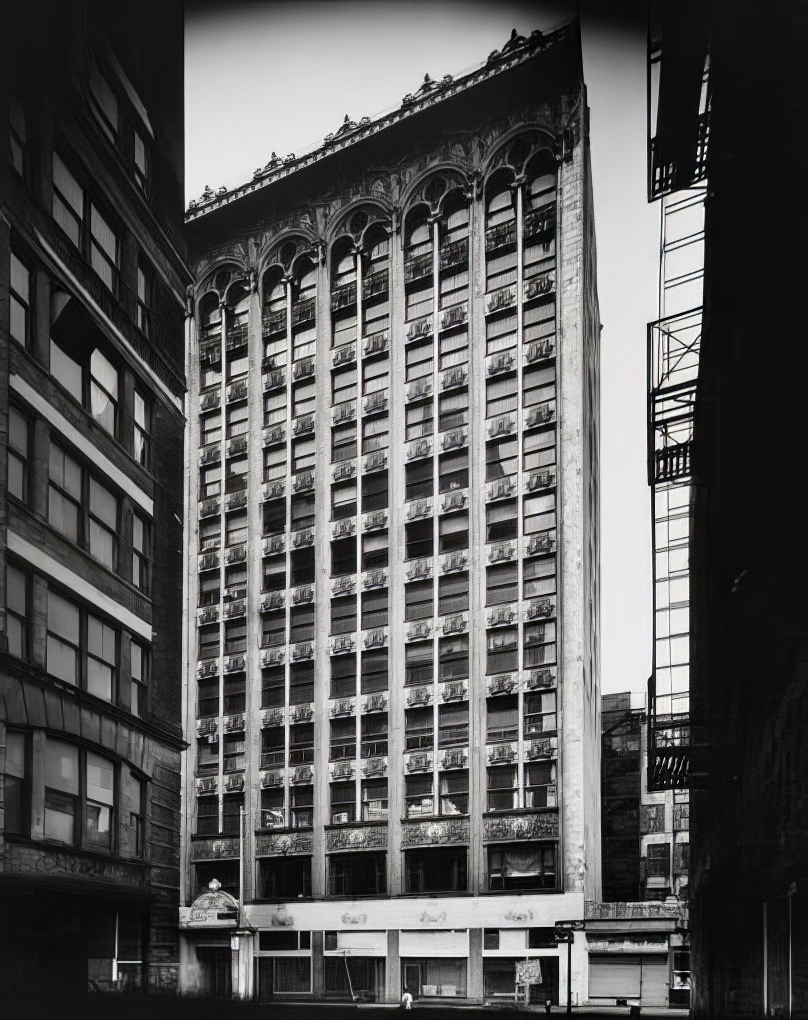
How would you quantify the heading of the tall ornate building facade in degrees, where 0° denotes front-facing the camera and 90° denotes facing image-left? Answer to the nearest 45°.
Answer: approximately 45°

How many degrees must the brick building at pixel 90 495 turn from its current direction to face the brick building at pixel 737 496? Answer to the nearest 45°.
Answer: approximately 45° to its left

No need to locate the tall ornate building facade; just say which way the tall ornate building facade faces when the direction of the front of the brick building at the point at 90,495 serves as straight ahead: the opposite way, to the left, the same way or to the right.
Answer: to the right

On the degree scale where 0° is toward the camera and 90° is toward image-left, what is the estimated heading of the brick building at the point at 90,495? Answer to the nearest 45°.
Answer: approximately 315°

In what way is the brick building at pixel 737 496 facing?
to the viewer's left

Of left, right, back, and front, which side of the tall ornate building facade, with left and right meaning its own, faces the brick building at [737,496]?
front

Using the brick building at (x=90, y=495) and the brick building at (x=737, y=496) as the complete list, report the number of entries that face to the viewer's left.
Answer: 1

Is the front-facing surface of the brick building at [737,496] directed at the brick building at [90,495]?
yes

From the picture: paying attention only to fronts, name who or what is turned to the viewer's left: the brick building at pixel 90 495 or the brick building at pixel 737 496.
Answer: the brick building at pixel 737 496

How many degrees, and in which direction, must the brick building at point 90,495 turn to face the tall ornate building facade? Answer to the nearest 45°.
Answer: approximately 90° to its left
